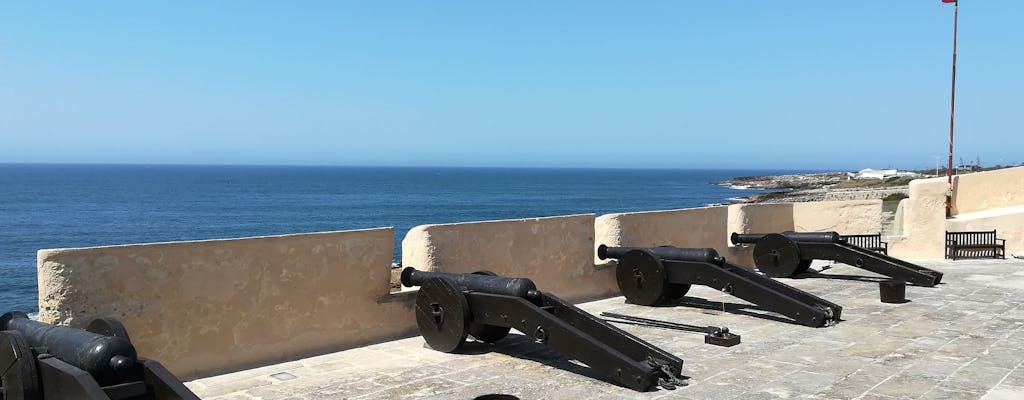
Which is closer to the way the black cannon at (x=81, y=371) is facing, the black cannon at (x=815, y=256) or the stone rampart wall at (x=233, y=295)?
the stone rampart wall

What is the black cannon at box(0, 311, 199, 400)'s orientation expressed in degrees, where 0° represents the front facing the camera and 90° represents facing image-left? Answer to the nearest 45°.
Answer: approximately 135°

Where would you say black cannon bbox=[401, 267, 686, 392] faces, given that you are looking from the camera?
facing away from the viewer and to the left of the viewer

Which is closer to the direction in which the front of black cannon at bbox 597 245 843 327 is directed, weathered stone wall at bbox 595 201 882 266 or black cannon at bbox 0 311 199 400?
the weathered stone wall

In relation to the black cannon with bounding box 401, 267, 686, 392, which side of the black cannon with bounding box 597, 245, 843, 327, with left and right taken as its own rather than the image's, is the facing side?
left

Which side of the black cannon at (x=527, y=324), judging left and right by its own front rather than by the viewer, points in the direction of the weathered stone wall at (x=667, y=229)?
right

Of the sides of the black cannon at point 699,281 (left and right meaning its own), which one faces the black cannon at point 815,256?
right

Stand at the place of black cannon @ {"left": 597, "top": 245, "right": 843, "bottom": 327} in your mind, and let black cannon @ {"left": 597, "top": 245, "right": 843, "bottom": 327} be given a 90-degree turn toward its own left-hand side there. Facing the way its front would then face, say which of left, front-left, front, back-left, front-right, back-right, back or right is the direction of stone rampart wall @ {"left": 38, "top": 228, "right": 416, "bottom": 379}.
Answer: front

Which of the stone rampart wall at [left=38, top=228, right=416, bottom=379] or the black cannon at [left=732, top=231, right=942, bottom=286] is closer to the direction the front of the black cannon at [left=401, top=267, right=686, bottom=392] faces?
the stone rampart wall
